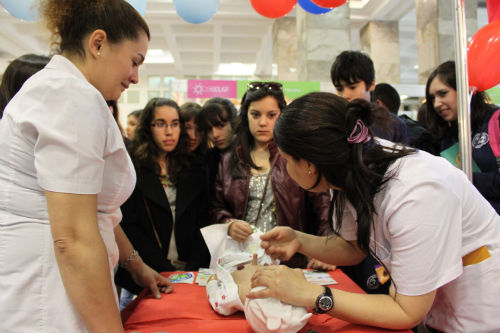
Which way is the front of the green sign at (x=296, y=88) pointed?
toward the camera

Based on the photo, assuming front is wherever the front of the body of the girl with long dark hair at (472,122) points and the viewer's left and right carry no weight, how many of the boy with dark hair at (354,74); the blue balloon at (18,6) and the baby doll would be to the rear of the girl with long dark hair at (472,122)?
0

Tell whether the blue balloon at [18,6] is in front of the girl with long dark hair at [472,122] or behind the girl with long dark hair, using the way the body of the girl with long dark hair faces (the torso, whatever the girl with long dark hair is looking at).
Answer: in front

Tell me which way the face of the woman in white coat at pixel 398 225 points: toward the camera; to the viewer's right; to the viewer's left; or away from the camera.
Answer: to the viewer's left

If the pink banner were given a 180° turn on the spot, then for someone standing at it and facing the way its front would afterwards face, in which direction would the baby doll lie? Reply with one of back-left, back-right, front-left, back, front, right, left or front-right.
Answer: back

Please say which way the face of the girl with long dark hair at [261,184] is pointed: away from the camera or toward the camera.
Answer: toward the camera

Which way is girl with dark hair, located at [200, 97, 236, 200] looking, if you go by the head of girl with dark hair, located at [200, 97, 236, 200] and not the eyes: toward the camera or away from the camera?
toward the camera

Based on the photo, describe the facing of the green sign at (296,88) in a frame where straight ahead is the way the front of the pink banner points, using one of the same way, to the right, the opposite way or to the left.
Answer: the same way

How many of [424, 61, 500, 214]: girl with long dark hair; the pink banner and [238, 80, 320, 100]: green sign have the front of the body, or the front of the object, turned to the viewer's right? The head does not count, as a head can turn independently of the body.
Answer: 0

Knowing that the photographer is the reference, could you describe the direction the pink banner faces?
facing the viewer

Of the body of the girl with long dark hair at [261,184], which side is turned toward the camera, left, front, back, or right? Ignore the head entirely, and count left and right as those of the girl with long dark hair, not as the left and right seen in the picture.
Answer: front

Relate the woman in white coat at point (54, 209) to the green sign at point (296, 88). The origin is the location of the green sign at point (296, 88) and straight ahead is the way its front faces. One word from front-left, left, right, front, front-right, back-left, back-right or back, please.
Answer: front

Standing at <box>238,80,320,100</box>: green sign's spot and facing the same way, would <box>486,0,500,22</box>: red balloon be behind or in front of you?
in front

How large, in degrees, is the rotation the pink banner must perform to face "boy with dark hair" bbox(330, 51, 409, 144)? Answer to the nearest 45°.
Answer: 0° — it already faces them

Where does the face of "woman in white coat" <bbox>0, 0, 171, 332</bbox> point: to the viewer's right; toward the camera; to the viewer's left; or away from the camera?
to the viewer's right

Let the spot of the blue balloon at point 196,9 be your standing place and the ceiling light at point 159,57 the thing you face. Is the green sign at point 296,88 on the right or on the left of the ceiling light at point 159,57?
right

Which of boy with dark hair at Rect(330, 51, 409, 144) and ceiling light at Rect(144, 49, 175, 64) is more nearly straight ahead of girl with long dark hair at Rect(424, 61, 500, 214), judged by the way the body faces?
the boy with dark hair

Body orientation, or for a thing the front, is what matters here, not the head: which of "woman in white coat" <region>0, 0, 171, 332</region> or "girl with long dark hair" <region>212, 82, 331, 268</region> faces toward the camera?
the girl with long dark hair
